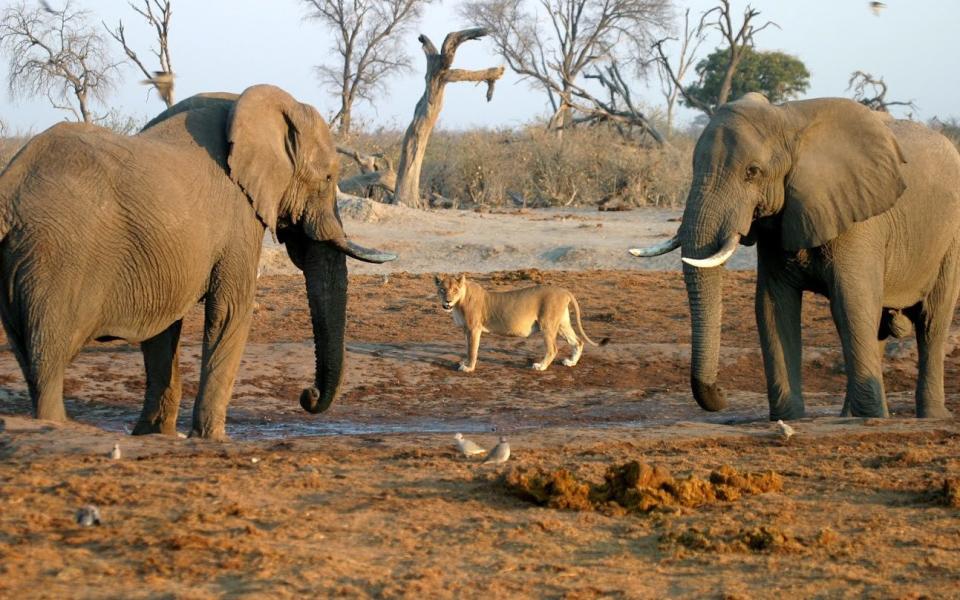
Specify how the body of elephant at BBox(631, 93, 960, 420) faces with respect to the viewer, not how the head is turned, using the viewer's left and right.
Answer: facing the viewer and to the left of the viewer

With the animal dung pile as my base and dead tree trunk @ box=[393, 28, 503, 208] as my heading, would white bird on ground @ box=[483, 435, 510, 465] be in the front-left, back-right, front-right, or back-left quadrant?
front-left

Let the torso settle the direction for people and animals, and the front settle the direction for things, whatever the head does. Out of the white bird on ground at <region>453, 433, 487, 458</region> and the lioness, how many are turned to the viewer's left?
2

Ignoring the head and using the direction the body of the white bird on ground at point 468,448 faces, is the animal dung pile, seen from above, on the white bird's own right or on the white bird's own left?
on the white bird's own left

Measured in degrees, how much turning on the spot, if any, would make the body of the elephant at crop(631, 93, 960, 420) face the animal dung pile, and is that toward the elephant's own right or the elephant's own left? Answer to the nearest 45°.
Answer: approximately 45° to the elephant's own left

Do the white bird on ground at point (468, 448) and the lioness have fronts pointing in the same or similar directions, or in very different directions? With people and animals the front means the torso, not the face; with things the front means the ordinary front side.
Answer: same or similar directions

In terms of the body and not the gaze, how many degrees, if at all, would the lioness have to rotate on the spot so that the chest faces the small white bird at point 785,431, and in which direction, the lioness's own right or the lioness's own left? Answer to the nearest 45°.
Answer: approximately 90° to the lioness's own left

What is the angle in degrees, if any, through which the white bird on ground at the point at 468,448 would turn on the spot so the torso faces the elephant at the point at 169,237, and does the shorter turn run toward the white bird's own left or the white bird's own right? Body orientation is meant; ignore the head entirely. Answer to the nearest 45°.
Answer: approximately 45° to the white bird's own right

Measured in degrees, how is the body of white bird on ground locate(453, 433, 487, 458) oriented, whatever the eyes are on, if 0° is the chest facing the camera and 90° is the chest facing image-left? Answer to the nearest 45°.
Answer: approximately 90°

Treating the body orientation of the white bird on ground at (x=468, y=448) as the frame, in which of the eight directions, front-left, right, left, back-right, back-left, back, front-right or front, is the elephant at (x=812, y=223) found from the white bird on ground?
back-right

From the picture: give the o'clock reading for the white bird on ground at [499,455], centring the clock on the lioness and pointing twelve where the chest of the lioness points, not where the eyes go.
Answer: The white bird on ground is roughly at 9 o'clock from the lioness.

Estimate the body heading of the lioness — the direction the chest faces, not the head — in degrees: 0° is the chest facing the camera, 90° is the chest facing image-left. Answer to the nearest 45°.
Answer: approximately 90°

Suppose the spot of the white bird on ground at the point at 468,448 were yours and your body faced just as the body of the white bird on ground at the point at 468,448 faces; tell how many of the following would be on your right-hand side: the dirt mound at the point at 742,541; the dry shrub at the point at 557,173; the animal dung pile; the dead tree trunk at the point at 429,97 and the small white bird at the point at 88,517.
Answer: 2

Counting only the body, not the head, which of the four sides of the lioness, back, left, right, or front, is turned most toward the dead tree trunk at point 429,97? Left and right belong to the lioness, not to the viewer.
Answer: right
